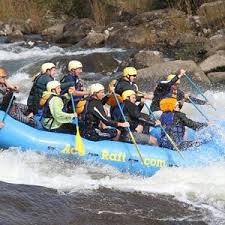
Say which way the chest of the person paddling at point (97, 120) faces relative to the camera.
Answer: to the viewer's right

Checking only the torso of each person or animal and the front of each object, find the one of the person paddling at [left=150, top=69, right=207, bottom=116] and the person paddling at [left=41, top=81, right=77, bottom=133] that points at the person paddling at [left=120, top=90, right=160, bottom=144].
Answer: the person paddling at [left=41, top=81, right=77, bottom=133]

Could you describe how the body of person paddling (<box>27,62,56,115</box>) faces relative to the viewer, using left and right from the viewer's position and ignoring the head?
facing to the right of the viewer

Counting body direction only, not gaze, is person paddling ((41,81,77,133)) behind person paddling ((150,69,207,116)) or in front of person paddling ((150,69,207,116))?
behind

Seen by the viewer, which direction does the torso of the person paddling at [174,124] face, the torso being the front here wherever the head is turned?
to the viewer's right

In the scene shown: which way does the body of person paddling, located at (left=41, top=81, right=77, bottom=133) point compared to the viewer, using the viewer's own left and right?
facing to the right of the viewer
